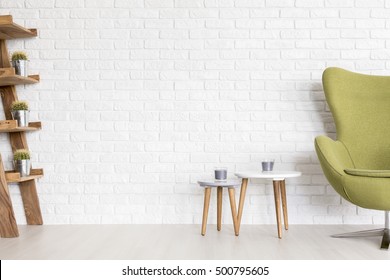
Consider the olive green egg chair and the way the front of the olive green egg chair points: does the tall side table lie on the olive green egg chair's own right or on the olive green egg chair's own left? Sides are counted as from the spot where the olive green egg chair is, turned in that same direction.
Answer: on the olive green egg chair's own right

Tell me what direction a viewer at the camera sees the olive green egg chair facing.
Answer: facing the viewer

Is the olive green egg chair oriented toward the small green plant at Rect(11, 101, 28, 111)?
no

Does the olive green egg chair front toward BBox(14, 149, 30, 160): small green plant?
no

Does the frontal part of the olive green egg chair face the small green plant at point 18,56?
no

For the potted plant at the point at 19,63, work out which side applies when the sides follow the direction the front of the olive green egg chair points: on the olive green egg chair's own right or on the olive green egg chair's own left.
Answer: on the olive green egg chair's own right

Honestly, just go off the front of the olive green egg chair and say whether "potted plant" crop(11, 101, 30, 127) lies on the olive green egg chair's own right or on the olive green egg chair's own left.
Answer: on the olive green egg chair's own right
